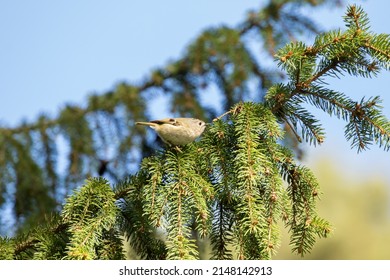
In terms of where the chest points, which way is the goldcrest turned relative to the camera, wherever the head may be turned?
to the viewer's right
